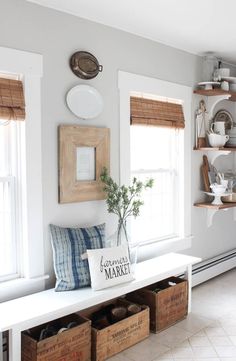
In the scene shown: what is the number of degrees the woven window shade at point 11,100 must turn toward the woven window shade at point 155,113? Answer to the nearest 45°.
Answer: approximately 90° to its left

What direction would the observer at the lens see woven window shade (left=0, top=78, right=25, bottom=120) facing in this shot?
facing the viewer and to the right of the viewer

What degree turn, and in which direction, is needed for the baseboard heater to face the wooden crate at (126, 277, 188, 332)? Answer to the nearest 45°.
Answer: approximately 45° to its right

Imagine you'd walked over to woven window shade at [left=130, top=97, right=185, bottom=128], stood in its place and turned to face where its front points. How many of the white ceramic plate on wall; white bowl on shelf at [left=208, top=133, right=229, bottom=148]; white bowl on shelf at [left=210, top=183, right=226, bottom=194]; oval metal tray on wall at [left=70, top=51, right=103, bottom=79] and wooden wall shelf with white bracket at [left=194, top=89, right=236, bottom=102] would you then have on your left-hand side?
3

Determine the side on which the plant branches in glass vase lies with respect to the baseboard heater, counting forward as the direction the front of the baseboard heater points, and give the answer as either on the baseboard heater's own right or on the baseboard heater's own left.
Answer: on the baseboard heater's own right

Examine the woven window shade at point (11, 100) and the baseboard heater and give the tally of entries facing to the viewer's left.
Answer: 0

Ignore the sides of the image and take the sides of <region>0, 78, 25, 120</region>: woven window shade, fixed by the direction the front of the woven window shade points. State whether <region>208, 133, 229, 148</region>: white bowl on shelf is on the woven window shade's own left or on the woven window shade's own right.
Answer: on the woven window shade's own left

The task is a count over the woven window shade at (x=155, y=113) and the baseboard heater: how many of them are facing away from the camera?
0

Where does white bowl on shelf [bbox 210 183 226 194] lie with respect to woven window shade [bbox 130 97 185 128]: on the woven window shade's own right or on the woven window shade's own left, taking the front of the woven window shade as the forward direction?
on the woven window shade's own left

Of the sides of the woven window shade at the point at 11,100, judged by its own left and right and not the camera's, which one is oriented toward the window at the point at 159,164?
left

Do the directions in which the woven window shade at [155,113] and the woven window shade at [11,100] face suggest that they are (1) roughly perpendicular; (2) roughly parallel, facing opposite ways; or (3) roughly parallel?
roughly parallel

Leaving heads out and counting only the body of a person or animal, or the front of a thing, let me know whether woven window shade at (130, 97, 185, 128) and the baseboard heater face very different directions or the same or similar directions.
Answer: same or similar directions

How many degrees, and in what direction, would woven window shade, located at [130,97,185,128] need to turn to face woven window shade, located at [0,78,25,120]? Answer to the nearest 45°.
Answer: approximately 90° to its right

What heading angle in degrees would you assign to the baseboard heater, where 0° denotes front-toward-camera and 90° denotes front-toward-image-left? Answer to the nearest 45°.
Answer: approximately 315°

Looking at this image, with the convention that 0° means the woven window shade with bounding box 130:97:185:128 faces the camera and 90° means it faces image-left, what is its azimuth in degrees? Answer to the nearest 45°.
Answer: approximately 315°
